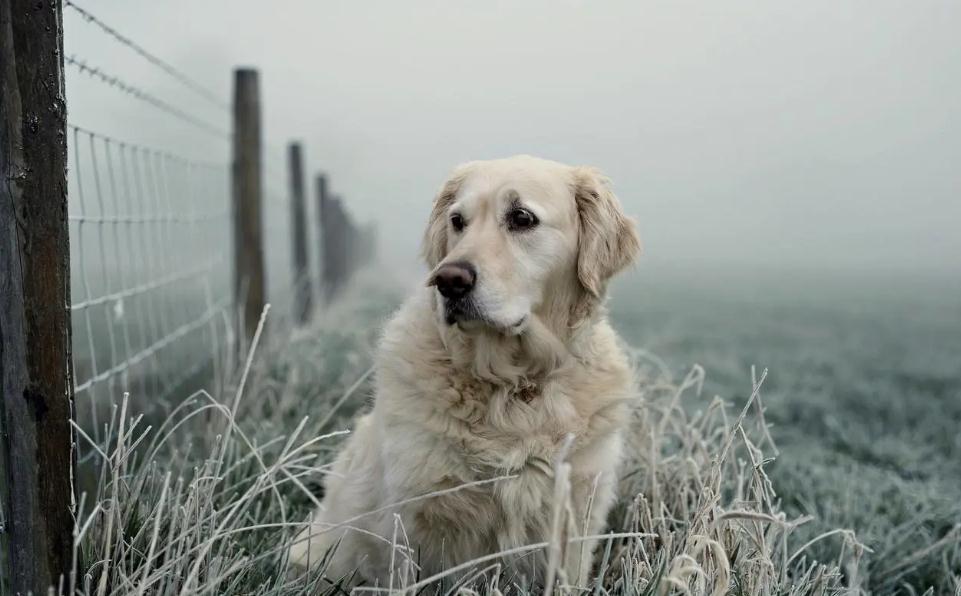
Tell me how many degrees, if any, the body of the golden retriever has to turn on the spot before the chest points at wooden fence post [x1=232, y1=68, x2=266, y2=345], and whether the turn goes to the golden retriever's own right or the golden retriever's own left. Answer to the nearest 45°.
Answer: approximately 180°

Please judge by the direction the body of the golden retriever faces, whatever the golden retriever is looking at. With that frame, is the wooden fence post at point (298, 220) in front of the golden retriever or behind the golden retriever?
behind

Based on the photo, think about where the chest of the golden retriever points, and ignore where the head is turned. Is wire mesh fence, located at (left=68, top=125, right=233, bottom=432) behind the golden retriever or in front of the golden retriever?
behind

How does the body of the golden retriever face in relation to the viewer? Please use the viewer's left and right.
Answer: facing the viewer and to the right of the viewer

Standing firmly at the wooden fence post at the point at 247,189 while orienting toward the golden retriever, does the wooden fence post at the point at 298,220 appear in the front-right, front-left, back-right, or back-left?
back-left

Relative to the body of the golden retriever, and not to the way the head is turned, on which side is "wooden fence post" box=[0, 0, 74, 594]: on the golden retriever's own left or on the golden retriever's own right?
on the golden retriever's own right
